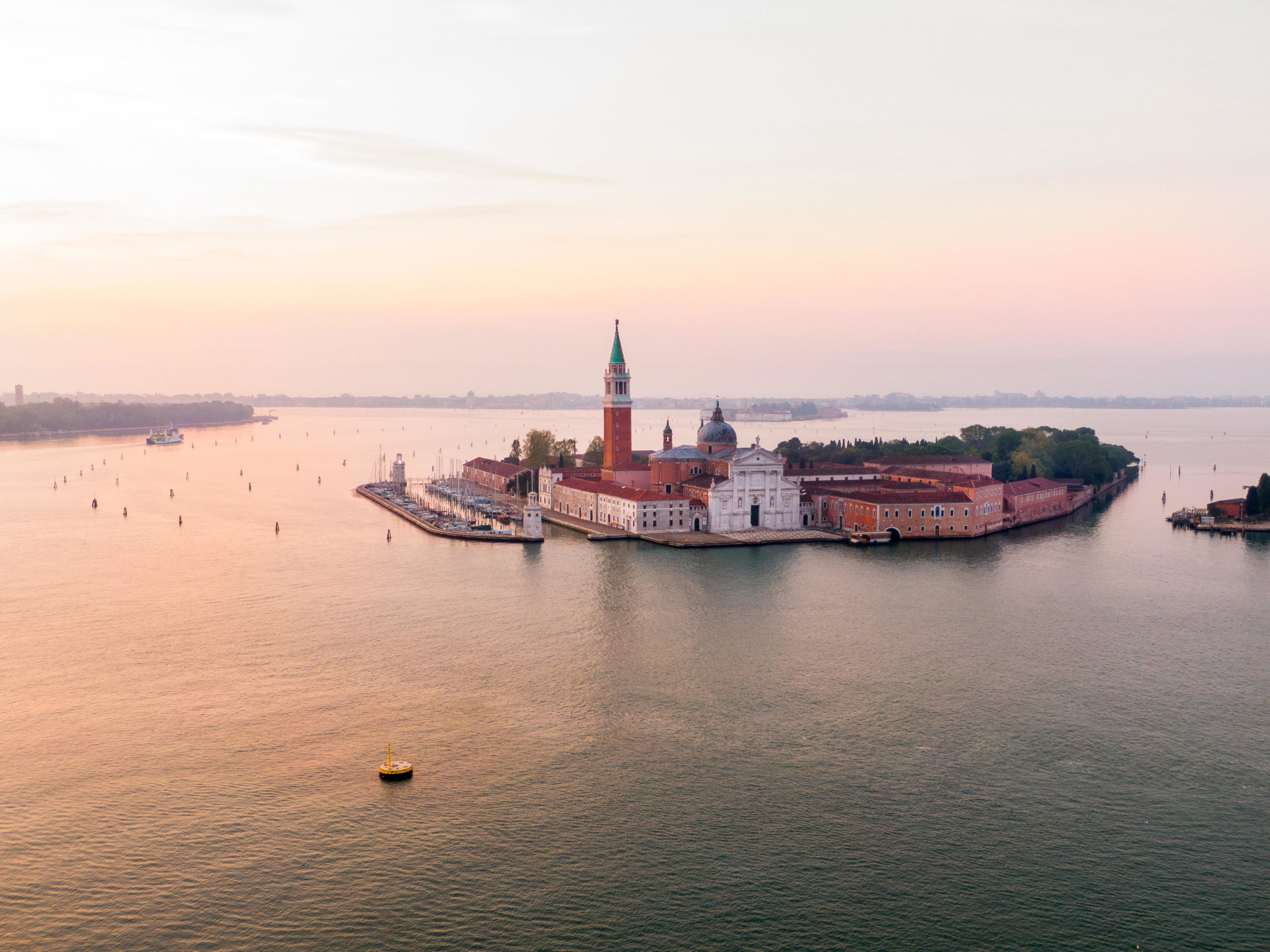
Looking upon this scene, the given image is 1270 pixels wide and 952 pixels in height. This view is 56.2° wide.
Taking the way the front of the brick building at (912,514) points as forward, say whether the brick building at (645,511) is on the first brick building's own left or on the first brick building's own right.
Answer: on the first brick building's own right

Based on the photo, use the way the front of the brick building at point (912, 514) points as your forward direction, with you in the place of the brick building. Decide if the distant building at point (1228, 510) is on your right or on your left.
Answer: on your left

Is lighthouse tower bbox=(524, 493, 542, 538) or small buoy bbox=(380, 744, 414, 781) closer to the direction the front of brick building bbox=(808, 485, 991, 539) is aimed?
the small buoy

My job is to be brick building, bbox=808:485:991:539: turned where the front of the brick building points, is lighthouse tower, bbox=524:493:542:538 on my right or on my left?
on my right

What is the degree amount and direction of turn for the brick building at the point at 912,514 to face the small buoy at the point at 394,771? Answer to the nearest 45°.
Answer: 0° — it already faces it

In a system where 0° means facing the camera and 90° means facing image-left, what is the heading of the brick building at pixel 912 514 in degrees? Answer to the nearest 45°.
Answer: approximately 0°

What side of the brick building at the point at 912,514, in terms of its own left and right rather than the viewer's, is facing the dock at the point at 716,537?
right

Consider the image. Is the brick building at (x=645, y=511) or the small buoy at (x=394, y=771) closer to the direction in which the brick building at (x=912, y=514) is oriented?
the small buoy

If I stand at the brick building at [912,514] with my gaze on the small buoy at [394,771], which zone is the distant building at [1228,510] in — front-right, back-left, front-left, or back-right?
back-left

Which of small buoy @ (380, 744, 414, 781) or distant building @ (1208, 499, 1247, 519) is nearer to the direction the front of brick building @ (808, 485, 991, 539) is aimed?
the small buoy
